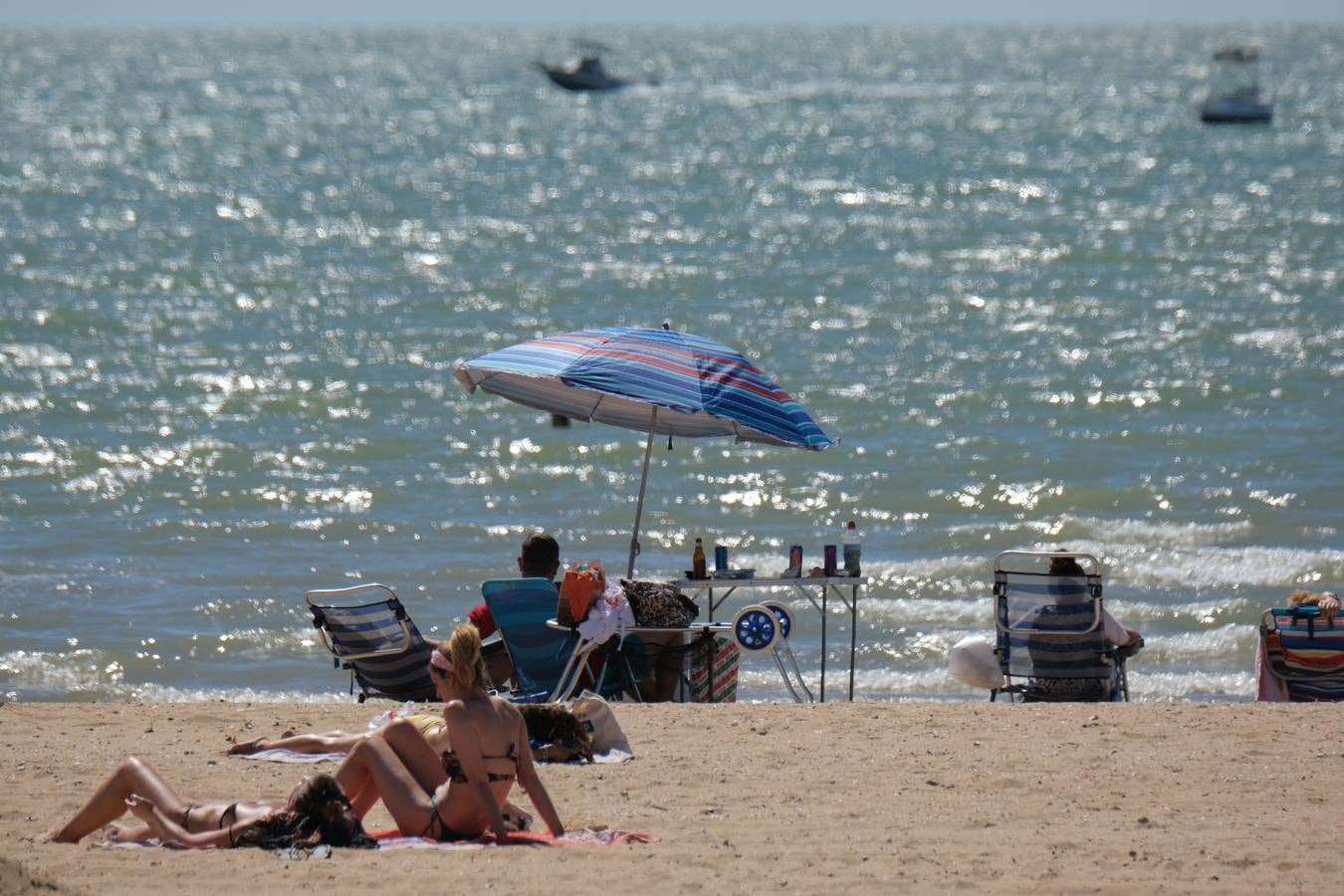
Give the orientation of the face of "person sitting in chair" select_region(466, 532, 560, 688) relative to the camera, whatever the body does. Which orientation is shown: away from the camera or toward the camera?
away from the camera

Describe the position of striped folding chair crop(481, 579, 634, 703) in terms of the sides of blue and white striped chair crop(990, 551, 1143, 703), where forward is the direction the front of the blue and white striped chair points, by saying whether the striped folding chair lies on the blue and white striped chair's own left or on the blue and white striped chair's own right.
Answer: on the blue and white striped chair's own left

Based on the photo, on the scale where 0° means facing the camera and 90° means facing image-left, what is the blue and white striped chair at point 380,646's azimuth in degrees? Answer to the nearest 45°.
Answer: approximately 225°

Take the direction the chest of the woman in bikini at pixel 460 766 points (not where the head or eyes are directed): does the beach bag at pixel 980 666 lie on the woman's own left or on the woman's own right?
on the woman's own right

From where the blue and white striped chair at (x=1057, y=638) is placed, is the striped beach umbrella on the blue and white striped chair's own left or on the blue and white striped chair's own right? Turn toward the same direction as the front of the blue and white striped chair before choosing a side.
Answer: on the blue and white striped chair's own left

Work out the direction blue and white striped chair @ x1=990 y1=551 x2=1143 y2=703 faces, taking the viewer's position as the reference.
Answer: facing away from the viewer

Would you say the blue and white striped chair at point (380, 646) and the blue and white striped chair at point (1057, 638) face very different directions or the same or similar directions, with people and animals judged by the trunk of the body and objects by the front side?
same or similar directions

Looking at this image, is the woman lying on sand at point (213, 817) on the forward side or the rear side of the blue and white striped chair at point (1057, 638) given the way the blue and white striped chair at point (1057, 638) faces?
on the rear side

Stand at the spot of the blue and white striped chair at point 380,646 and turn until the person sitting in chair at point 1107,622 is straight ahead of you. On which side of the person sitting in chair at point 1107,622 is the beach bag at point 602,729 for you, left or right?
right

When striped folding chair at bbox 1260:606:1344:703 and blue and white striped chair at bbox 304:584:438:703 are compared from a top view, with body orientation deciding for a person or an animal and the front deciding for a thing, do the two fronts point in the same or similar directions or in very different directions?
same or similar directions

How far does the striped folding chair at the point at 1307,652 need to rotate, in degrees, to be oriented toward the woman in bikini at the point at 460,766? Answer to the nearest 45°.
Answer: approximately 135° to its left

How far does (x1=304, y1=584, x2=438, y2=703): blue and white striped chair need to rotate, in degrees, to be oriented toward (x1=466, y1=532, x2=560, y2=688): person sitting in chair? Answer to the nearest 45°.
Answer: approximately 45° to its right

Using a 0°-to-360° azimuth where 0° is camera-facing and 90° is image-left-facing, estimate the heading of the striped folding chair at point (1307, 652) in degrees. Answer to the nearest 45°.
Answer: approximately 180°

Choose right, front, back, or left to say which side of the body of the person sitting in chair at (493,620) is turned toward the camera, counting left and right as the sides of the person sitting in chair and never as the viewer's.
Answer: back
